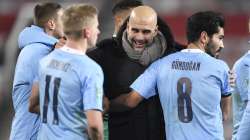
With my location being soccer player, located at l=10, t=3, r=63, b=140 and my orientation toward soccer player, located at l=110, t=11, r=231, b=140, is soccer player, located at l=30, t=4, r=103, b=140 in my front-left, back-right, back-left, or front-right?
front-right

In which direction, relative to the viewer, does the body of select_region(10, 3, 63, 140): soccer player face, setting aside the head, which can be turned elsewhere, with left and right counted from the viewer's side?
facing away from the viewer and to the right of the viewer

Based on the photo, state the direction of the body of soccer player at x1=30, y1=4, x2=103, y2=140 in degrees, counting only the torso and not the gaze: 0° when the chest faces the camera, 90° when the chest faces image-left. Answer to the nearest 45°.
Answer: approximately 225°

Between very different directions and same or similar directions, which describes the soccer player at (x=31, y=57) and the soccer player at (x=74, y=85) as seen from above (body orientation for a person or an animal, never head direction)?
same or similar directions

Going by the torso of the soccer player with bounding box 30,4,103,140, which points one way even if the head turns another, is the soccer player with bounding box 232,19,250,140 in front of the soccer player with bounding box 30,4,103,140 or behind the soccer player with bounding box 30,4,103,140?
in front

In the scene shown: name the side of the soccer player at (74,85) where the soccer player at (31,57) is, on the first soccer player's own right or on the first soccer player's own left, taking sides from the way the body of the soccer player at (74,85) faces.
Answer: on the first soccer player's own left

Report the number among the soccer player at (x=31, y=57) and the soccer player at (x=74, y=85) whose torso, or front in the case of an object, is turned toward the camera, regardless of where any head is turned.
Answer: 0

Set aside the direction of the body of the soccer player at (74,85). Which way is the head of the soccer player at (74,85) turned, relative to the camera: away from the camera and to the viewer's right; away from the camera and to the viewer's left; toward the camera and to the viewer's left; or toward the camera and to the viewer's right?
away from the camera and to the viewer's right

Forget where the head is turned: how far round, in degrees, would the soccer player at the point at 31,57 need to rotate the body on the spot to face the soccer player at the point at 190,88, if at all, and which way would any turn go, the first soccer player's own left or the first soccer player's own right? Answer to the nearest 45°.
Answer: approximately 90° to the first soccer player's own right
